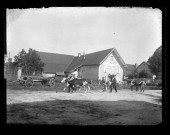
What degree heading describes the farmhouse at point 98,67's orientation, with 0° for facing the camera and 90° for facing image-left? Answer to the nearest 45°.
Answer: approximately 315°

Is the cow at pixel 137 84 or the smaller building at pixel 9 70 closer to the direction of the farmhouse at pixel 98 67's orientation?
the cow

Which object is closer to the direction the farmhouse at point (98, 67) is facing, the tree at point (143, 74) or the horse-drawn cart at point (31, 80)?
the tree

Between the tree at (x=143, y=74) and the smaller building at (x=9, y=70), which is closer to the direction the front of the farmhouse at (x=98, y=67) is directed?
the tree

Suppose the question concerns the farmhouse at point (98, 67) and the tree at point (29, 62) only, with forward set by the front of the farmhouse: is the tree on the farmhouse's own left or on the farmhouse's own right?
on the farmhouse's own right
